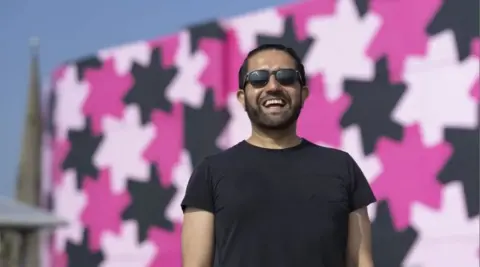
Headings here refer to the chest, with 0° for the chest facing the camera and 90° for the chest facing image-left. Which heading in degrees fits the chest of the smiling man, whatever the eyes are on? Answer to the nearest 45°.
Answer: approximately 0°
